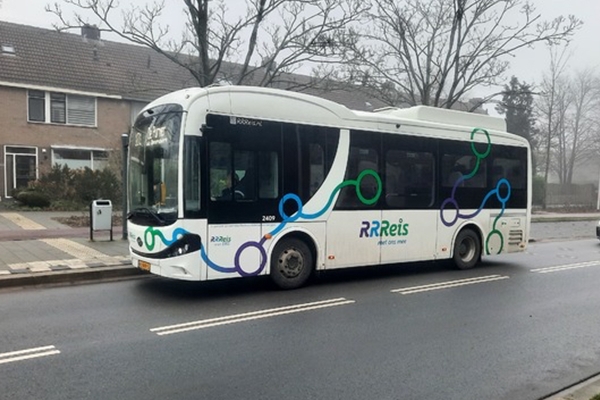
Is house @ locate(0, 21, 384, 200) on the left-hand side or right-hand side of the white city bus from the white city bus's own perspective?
on its right

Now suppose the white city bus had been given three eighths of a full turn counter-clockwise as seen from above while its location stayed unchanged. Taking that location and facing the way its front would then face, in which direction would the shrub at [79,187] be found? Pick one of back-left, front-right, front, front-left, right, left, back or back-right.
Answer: back-left

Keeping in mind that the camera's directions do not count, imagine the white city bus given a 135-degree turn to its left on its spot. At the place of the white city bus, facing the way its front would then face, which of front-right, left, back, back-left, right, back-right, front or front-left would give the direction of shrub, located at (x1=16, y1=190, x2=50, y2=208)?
back-left

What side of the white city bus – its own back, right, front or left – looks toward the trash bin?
right

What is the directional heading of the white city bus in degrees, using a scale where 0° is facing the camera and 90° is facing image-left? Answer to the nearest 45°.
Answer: approximately 45°
